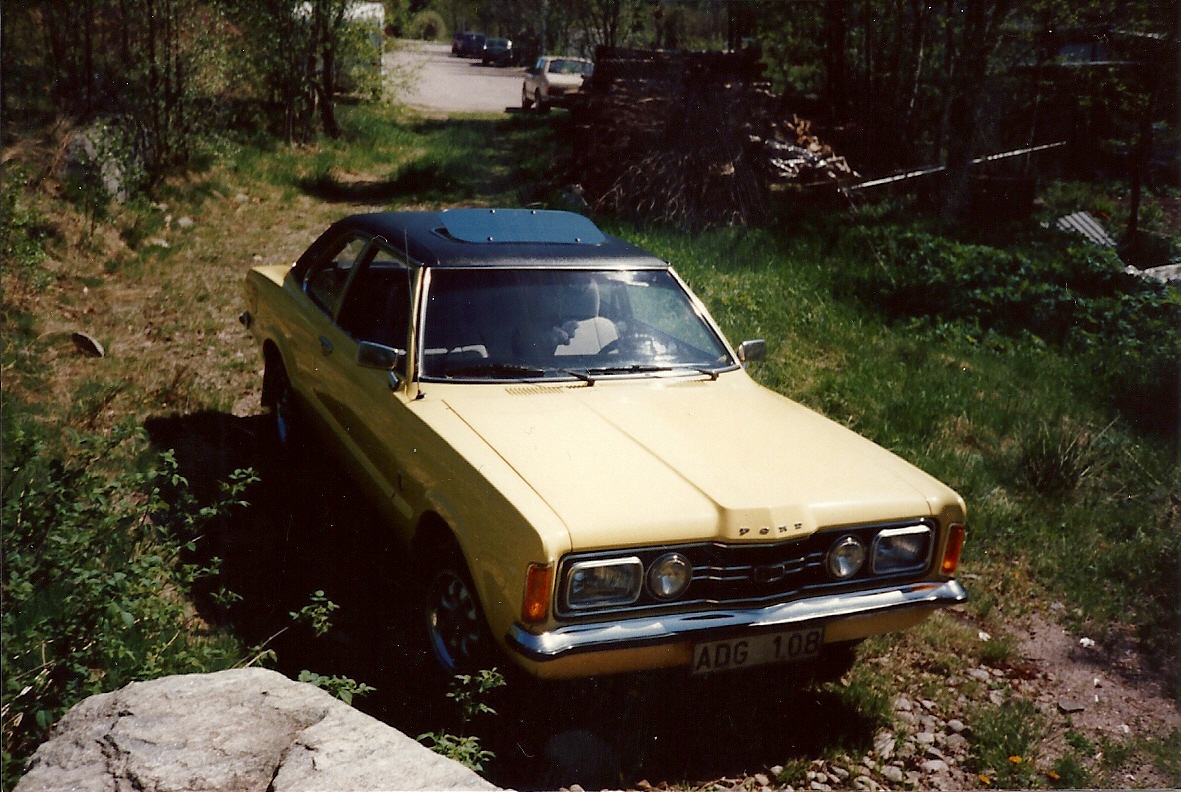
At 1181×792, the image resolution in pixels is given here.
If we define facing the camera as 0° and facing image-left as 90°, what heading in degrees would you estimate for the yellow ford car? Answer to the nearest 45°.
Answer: approximately 315°

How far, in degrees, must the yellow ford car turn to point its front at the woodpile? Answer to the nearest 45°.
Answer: approximately 135° to its left

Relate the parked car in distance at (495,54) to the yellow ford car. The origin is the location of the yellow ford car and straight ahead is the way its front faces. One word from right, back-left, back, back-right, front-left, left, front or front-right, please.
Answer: back-left

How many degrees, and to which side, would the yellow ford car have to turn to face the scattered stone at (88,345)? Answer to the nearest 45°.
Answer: approximately 180°

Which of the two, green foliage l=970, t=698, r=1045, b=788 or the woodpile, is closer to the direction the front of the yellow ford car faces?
the green foliage

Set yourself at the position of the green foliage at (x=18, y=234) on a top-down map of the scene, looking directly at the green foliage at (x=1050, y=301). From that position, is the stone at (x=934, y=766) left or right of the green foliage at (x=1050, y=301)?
right

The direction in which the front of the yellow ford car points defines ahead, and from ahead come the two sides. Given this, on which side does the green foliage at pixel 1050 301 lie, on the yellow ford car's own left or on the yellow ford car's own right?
on the yellow ford car's own left

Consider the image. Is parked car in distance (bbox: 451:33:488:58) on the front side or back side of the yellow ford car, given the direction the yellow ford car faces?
on the back side

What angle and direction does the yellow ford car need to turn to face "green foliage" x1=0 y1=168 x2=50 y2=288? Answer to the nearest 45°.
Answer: approximately 180°

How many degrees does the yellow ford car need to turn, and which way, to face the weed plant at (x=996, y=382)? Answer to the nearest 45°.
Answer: approximately 90° to its left

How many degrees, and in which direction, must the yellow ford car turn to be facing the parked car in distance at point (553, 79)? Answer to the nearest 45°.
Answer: approximately 135° to its left
